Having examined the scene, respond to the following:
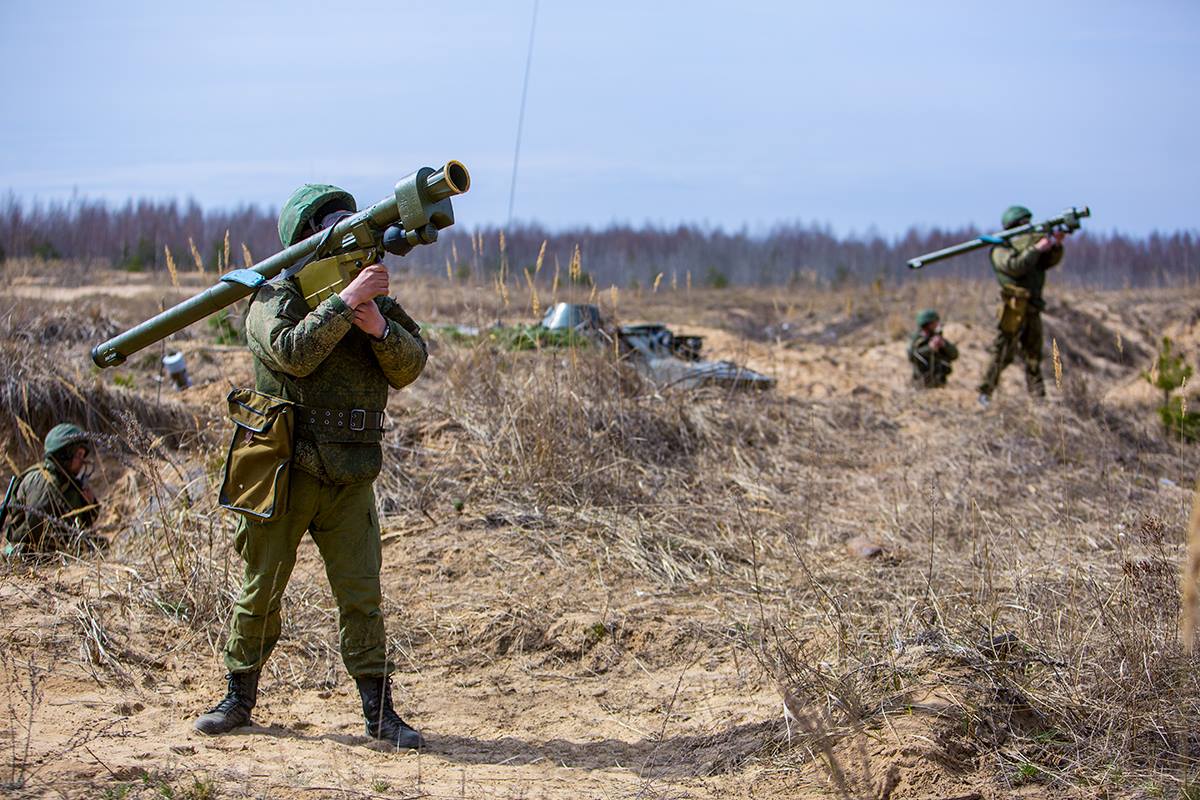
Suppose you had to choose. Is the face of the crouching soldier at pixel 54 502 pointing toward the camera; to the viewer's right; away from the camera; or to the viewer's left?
to the viewer's right

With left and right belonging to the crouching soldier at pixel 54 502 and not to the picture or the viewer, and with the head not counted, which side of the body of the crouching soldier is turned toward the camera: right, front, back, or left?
right

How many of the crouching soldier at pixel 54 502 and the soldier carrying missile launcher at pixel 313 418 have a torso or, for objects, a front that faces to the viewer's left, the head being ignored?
0

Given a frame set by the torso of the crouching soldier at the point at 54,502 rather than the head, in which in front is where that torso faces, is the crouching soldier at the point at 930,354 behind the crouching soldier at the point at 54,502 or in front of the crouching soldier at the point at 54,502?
in front

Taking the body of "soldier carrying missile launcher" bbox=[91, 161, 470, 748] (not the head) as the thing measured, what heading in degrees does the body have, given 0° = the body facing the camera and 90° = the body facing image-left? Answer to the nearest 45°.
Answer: approximately 315°

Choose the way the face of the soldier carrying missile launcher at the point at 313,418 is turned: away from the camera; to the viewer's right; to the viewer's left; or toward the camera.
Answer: to the viewer's right

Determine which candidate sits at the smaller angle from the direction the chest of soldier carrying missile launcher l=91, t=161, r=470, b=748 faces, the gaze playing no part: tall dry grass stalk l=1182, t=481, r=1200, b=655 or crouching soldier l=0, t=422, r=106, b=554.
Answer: the tall dry grass stalk

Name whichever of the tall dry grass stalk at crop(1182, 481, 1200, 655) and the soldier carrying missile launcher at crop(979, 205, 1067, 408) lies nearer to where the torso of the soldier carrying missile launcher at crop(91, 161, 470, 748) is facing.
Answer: the tall dry grass stalk

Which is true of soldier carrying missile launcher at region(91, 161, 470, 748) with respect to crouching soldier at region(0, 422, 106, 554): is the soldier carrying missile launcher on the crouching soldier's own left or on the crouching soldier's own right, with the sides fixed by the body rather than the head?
on the crouching soldier's own right

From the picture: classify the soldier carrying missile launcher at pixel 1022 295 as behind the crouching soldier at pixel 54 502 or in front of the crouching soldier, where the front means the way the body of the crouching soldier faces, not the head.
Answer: in front
